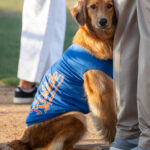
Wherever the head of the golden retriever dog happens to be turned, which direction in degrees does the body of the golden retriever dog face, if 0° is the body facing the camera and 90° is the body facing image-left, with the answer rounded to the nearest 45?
approximately 270°
